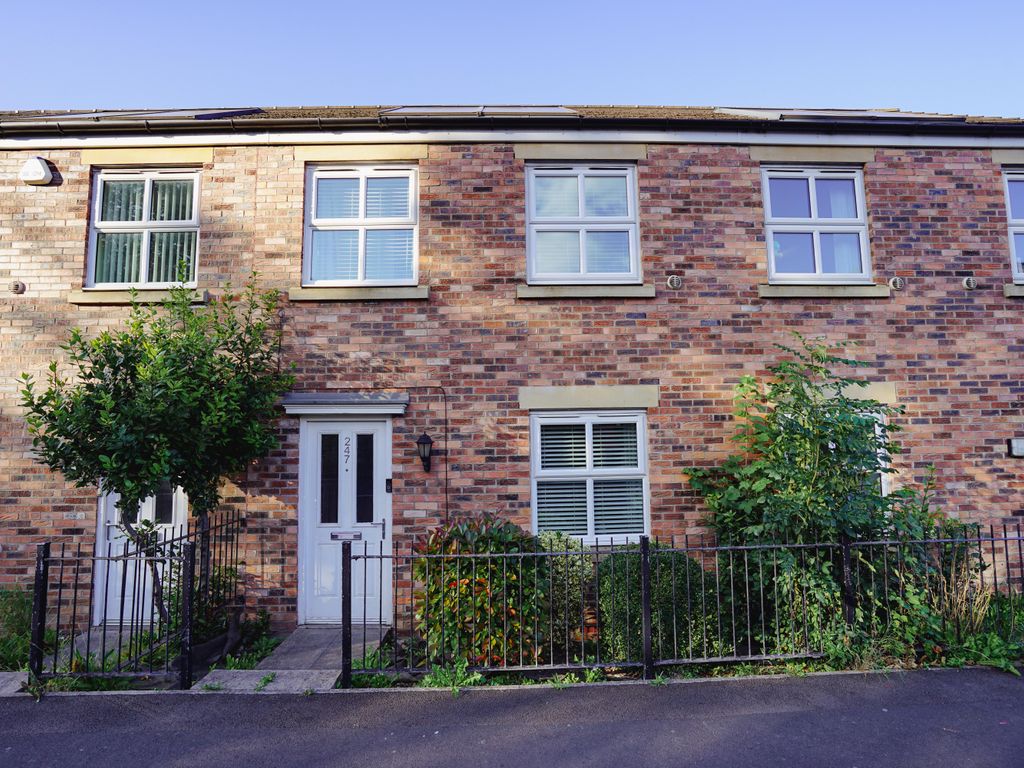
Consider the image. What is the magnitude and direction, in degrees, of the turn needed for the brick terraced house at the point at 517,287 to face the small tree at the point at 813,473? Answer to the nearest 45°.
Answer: approximately 45° to its left

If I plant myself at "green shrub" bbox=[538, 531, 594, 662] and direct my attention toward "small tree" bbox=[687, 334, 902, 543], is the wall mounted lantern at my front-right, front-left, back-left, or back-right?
back-left

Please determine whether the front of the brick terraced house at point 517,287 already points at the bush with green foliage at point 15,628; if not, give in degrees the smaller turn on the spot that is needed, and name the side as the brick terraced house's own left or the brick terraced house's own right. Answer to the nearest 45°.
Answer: approximately 90° to the brick terraced house's own right

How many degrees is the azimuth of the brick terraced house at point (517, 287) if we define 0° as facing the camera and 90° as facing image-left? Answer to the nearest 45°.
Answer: approximately 0°

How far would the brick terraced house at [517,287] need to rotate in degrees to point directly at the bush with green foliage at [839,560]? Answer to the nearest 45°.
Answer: approximately 45° to its left
